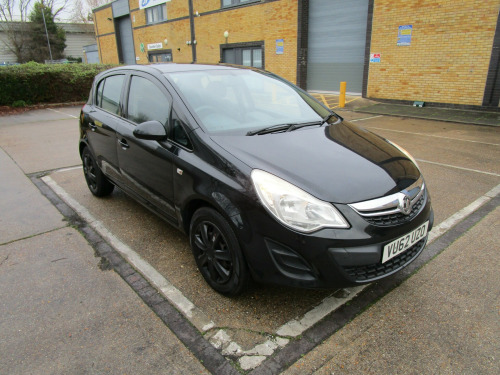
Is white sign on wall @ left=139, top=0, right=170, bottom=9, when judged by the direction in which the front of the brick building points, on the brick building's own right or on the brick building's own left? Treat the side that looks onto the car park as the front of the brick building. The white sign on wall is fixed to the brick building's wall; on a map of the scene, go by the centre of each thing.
on the brick building's own right

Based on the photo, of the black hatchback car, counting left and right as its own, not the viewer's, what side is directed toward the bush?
back

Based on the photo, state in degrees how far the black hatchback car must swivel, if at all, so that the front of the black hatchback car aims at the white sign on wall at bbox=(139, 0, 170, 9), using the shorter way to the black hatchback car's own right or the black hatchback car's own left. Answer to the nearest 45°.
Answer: approximately 135° to the black hatchback car's own left

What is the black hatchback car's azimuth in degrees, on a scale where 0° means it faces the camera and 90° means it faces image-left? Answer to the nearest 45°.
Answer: approximately 315°

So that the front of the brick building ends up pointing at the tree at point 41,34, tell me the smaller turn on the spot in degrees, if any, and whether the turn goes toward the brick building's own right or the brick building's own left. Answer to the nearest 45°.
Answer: approximately 90° to the brick building's own right

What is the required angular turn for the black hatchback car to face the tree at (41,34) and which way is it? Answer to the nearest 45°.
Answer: approximately 180°

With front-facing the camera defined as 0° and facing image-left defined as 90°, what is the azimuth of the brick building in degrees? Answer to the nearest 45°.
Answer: approximately 45°

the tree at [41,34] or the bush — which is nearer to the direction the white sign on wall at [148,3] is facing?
the bush

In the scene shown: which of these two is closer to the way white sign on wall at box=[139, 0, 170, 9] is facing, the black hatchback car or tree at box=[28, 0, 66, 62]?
the black hatchback car
